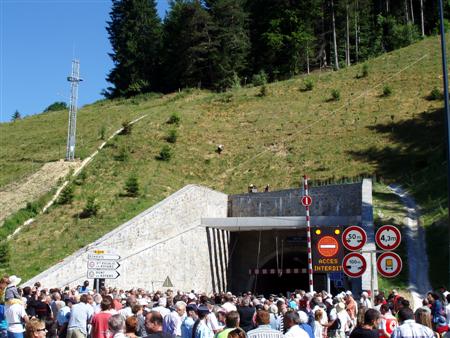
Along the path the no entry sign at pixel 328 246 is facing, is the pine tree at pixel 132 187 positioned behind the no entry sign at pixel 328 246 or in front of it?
behind

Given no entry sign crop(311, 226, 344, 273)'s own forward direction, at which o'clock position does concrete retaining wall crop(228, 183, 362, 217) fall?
The concrete retaining wall is roughly at 6 o'clock from the no entry sign.

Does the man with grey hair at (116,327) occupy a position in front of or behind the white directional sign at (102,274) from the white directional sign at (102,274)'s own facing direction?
in front

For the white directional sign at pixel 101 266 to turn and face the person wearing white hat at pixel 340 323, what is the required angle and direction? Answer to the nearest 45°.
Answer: approximately 45° to its left

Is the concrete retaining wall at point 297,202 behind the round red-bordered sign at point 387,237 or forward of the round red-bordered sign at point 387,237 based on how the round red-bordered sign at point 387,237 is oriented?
behind

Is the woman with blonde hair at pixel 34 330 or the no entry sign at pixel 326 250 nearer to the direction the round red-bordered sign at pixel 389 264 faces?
the woman with blonde hair

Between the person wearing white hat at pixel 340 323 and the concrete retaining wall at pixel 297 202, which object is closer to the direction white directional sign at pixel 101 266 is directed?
the person wearing white hat

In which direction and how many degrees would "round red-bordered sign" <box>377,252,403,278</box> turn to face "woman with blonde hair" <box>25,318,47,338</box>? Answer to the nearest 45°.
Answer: approximately 45° to its right

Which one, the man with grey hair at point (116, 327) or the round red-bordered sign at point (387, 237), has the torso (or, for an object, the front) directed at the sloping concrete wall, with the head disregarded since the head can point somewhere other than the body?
the man with grey hair

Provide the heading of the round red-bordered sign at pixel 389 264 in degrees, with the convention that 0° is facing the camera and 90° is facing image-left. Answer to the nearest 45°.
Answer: approximately 0°
